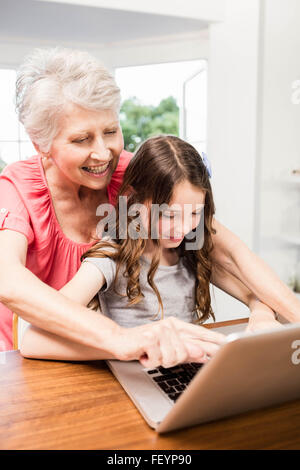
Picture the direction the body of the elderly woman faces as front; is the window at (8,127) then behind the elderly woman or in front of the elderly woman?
behind

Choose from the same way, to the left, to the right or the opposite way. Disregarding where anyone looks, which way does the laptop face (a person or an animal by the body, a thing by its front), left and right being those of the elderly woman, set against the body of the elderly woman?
the opposite way

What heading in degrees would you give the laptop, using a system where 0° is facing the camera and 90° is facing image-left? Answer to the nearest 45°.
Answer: approximately 135°

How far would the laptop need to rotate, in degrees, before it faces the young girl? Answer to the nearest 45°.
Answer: approximately 45° to its right

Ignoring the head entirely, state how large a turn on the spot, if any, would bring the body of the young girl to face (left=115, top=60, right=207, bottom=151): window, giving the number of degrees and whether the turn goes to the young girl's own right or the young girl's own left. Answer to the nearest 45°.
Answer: approximately 135° to the young girl's own left

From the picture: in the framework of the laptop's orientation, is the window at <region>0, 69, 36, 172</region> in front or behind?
in front

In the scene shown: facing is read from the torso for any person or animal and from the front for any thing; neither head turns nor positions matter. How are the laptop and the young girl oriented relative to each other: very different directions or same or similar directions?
very different directions

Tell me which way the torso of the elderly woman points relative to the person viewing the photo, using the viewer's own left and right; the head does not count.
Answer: facing the viewer and to the right of the viewer

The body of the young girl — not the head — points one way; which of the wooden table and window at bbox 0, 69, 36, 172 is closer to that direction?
the wooden table
